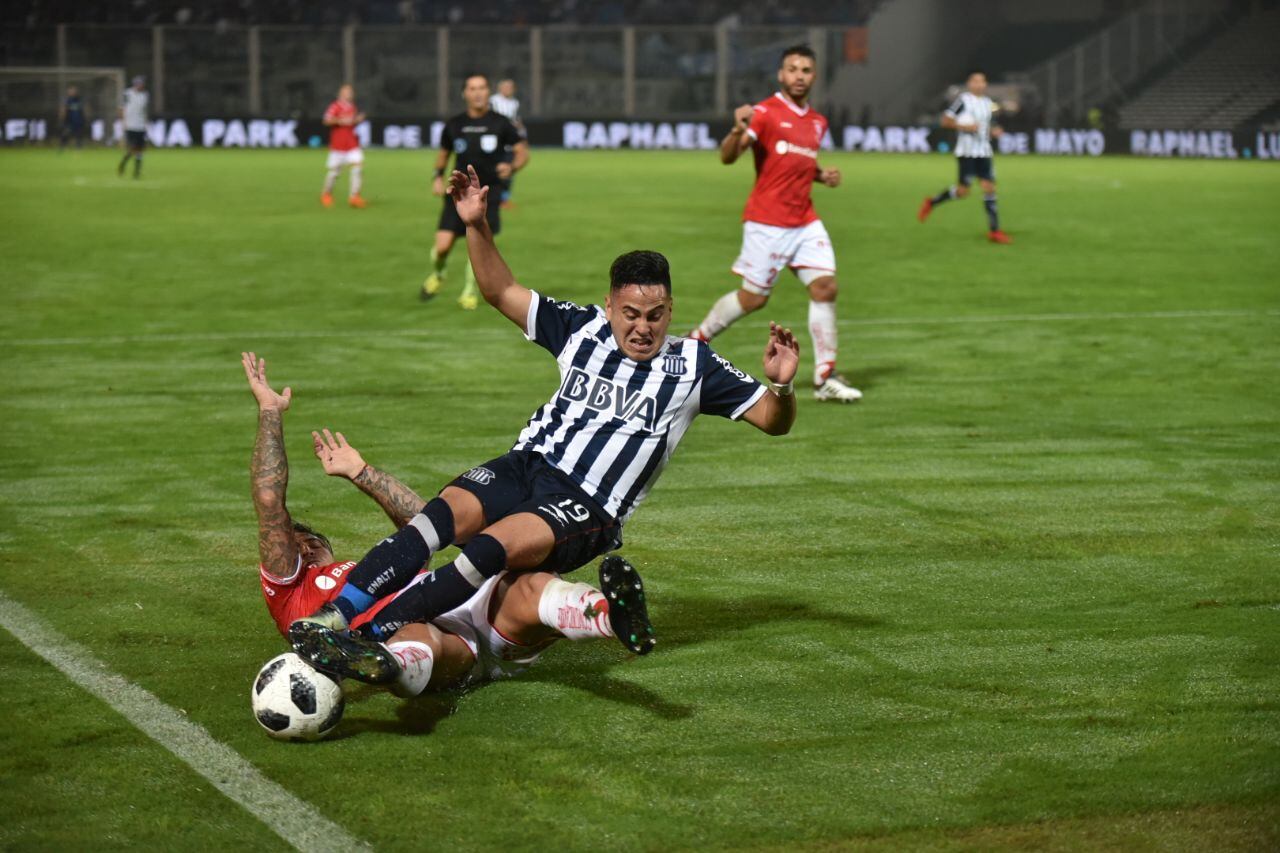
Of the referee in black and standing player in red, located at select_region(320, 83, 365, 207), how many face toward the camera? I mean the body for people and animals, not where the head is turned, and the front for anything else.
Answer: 2

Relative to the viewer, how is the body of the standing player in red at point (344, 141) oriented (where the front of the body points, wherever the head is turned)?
toward the camera

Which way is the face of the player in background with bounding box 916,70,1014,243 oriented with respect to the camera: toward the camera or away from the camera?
toward the camera

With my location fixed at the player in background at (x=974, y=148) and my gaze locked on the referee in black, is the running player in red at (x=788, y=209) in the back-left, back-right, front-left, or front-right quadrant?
front-left

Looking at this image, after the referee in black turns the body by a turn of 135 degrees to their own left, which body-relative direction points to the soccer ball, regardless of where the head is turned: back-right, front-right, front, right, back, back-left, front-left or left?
back-right

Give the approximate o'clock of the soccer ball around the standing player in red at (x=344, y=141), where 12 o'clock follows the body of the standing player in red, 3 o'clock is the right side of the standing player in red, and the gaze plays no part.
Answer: The soccer ball is roughly at 12 o'clock from the standing player in red.

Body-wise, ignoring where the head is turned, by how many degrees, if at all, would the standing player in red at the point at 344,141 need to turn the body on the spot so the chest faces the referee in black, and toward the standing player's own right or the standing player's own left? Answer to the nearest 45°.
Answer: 0° — they already face them

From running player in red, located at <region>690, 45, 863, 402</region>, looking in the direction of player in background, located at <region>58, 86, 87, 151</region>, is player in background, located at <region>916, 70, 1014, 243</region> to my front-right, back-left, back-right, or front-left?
front-right

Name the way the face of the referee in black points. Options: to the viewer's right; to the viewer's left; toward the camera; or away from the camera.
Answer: toward the camera

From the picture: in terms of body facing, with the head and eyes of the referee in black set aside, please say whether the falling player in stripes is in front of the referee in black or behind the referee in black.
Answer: in front

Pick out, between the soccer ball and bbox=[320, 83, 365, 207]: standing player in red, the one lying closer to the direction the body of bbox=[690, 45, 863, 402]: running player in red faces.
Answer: the soccer ball

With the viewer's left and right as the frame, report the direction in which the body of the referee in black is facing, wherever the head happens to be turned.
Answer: facing the viewer

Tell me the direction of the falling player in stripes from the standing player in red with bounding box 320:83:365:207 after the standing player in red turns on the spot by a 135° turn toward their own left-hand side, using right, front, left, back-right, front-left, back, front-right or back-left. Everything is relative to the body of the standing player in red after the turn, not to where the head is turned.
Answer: back-right

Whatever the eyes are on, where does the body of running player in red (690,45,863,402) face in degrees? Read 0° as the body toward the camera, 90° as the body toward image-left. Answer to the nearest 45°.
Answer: approximately 315°

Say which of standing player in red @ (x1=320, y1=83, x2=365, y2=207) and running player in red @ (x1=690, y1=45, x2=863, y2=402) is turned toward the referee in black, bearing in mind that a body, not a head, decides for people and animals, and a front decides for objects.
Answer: standing player in red @ (x1=320, y1=83, x2=365, y2=207)
